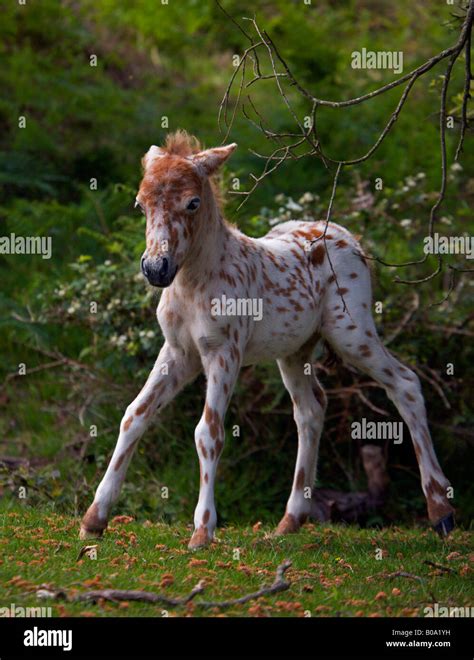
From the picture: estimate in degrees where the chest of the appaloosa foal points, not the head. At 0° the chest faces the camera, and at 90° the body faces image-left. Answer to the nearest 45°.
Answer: approximately 45°

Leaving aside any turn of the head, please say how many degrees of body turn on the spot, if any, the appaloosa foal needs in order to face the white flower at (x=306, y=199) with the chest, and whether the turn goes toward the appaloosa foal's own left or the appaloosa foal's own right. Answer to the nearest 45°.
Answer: approximately 135° to the appaloosa foal's own right

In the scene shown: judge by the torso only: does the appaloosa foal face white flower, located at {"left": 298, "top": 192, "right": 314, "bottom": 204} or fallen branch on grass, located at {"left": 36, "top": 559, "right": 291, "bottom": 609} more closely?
the fallen branch on grass
